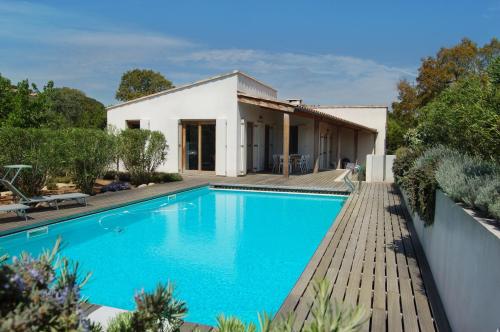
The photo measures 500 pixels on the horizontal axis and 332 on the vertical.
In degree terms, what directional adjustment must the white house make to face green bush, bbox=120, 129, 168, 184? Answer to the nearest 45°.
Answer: approximately 90° to its right

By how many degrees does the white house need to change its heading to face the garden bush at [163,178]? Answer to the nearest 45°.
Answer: approximately 90° to its right

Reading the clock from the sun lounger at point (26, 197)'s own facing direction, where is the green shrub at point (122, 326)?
The green shrub is roughly at 3 o'clock from the sun lounger.

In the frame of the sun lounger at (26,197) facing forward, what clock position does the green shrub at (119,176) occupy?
The green shrub is roughly at 10 o'clock from the sun lounger.

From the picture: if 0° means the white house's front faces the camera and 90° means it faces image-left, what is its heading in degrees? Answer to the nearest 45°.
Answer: approximately 315°

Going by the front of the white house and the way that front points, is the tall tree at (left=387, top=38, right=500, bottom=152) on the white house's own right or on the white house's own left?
on the white house's own left

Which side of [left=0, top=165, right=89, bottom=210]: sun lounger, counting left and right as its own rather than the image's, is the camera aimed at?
right

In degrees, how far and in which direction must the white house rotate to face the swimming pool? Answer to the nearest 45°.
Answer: approximately 45° to its right

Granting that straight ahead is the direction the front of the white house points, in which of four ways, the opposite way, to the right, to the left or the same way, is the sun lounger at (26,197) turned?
to the left

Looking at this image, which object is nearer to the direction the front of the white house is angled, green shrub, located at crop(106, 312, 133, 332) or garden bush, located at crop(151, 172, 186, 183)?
the green shrub

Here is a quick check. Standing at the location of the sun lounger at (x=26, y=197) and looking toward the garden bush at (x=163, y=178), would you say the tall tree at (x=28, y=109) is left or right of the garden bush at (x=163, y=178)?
left
